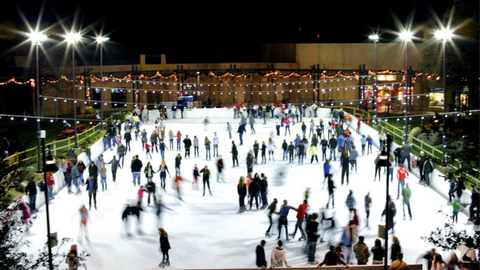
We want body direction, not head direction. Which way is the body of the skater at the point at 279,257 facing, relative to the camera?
away from the camera

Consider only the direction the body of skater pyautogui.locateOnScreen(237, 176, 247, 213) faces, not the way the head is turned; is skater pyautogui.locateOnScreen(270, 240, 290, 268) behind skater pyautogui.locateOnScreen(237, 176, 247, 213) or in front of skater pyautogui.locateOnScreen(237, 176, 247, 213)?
behind

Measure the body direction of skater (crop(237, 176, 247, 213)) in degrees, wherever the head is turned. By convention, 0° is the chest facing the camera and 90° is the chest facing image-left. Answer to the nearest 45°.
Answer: approximately 180°

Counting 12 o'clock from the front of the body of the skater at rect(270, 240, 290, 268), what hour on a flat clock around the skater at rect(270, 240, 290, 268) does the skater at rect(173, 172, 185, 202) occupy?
the skater at rect(173, 172, 185, 202) is roughly at 11 o'clock from the skater at rect(270, 240, 290, 268).

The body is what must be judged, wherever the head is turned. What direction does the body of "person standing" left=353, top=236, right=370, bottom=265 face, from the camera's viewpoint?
away from the camera

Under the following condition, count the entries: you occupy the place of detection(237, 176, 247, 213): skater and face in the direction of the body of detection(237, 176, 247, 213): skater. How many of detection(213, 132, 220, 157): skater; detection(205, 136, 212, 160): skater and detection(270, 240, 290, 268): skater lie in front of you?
2

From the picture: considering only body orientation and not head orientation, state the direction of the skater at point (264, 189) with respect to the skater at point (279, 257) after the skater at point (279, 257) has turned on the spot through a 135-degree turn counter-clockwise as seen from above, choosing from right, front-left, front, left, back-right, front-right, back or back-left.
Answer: back-right

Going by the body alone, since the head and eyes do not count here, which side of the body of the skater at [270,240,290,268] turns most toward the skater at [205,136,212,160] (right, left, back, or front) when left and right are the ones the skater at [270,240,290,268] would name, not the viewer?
front
